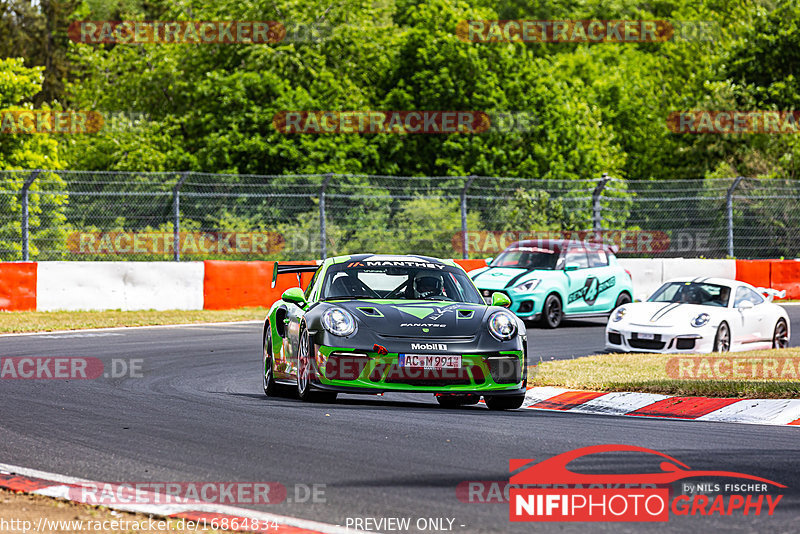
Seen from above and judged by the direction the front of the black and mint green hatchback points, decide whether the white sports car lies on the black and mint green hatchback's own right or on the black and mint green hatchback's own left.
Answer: on the black and mint green hatchback's own left

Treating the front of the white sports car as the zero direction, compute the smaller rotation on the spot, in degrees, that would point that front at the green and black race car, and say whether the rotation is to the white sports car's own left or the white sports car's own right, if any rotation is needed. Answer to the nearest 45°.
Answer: approximately 45° to the white sports car's own left

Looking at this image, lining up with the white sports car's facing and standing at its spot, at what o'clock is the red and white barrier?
The red and white barrier is roughly at 2 o'clock from the white sports car.

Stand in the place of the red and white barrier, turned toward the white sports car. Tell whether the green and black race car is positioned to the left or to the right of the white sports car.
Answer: right

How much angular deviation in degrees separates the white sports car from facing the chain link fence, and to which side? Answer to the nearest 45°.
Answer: approximately 90° to its right

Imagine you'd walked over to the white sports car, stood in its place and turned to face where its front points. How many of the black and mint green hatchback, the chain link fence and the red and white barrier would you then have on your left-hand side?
0

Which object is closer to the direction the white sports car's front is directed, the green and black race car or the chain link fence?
the green and black race car

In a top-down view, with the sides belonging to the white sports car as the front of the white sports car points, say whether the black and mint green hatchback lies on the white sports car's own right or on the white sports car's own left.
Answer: on the white sports car's own right

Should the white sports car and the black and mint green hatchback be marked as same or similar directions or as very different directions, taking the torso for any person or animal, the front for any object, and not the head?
same or similar directions

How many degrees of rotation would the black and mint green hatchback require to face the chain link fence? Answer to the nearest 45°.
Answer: approximately 90° to its right

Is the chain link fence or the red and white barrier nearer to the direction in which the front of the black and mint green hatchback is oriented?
the red and white barrier

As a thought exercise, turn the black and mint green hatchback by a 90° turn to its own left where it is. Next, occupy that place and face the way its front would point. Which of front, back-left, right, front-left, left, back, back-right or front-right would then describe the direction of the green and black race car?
front-right

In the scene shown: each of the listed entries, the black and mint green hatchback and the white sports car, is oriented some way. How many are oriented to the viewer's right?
0

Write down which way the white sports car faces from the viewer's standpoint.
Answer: facing the viewer and to the left of the viewer
